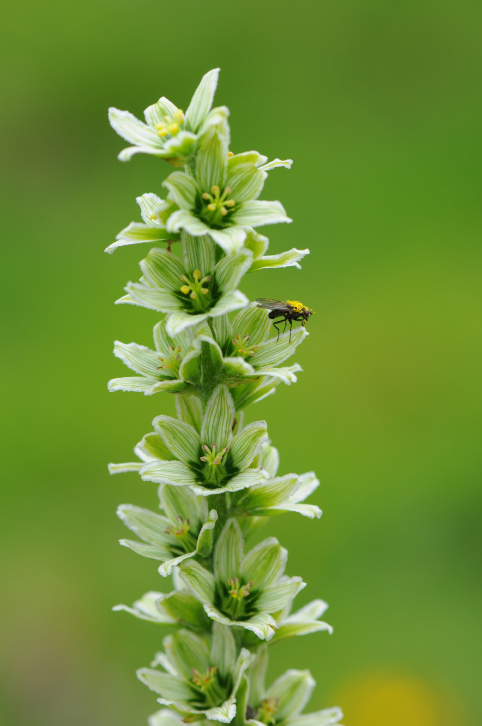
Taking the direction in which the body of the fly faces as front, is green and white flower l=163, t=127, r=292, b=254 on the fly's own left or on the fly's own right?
on the fly's own right

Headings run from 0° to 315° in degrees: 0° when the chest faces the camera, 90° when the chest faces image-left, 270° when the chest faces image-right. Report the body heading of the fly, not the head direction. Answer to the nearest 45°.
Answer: approximately 270°
